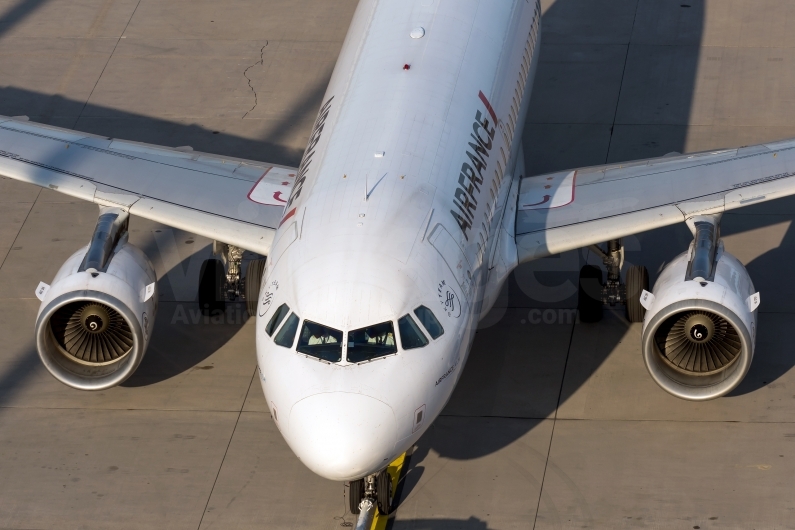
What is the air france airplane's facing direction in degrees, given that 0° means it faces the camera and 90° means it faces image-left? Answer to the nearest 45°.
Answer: approximately 0°
